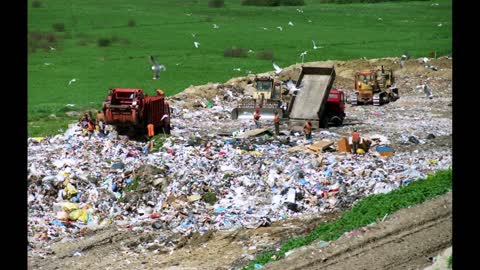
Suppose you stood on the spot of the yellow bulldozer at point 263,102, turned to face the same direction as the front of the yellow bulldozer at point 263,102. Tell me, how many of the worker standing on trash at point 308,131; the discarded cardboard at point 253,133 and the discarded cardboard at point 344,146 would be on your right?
0

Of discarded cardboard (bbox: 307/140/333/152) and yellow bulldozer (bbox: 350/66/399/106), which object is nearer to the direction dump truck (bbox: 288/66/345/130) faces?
the yellow bulldozer

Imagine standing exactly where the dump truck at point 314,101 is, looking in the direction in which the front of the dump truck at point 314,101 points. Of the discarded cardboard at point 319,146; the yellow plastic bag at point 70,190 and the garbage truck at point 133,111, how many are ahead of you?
0

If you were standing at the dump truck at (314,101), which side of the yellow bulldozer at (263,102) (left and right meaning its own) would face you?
left

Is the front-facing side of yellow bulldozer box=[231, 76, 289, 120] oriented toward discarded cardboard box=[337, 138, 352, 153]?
no

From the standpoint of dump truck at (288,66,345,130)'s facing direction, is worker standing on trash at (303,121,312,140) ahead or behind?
behind

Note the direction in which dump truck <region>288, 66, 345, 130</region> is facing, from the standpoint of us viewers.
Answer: facing away from the viewer and to the right of the viewer

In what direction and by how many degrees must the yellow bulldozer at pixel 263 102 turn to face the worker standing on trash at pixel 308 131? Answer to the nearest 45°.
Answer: approximately 45° to its left

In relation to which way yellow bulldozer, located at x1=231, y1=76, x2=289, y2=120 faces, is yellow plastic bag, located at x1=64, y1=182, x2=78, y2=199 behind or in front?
in front

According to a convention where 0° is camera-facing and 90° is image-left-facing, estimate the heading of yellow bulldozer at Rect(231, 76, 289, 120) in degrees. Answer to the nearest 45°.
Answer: approximately 45°

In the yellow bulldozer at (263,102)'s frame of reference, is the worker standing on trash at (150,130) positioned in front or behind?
in front

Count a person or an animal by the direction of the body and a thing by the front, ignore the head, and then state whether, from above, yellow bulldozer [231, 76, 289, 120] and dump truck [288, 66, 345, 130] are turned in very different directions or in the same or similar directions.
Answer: very different directions

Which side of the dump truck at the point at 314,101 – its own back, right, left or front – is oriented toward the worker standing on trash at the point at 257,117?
back

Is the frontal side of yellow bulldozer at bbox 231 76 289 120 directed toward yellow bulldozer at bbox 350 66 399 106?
no
